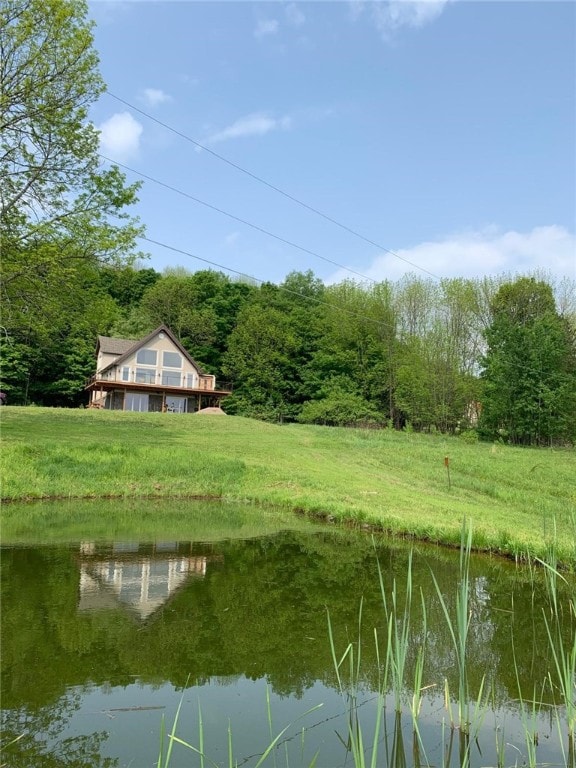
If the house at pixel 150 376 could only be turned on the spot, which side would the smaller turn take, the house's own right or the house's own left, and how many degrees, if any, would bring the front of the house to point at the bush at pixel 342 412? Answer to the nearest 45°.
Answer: approximately 90° to the house's own left

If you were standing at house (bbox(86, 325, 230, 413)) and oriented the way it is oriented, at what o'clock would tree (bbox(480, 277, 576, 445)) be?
The tree is roughly at 10 o'clock from the house.

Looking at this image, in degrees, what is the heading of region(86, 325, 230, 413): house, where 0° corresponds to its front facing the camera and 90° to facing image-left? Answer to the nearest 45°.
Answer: approximately 0°
